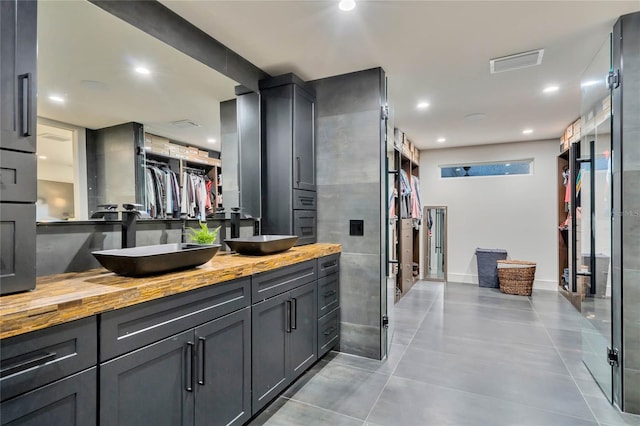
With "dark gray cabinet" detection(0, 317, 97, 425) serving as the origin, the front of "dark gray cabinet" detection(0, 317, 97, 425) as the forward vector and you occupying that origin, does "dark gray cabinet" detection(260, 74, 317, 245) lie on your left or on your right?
on your left

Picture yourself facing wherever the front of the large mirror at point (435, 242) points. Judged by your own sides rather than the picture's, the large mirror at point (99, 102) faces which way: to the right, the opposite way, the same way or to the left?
to the left

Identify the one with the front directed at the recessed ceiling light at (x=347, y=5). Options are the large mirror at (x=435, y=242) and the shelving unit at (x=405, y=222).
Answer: the large mirror

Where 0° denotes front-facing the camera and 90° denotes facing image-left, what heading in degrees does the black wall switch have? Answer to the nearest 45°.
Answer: approximately 0°

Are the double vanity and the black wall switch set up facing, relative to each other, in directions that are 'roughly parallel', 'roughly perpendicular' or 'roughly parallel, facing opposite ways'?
roughly perpendicular

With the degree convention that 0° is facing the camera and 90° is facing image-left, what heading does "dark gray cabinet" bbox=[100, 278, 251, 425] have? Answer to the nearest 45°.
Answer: approximately 315°

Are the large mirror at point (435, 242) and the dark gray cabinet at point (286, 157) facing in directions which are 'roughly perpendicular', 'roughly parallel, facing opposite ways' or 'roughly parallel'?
roughly perpendicular

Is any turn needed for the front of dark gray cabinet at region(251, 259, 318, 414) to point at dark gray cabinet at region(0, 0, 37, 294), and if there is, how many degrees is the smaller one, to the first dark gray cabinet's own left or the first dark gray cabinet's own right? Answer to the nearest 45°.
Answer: approximately 90° to the first dark gray cabinet's own right

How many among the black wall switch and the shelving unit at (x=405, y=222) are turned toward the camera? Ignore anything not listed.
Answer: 1

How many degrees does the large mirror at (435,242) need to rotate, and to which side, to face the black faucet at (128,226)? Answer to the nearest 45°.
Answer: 0° — it already faces it

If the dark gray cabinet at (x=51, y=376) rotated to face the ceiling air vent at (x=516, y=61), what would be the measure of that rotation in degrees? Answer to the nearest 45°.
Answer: approximately 45° to its left

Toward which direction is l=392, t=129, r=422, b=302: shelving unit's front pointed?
to the viewer's right

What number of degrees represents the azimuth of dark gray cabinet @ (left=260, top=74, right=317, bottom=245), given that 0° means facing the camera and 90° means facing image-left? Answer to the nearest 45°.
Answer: approximately 315°

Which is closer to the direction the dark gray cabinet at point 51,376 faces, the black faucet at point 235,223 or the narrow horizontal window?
the narrow horizontal window
